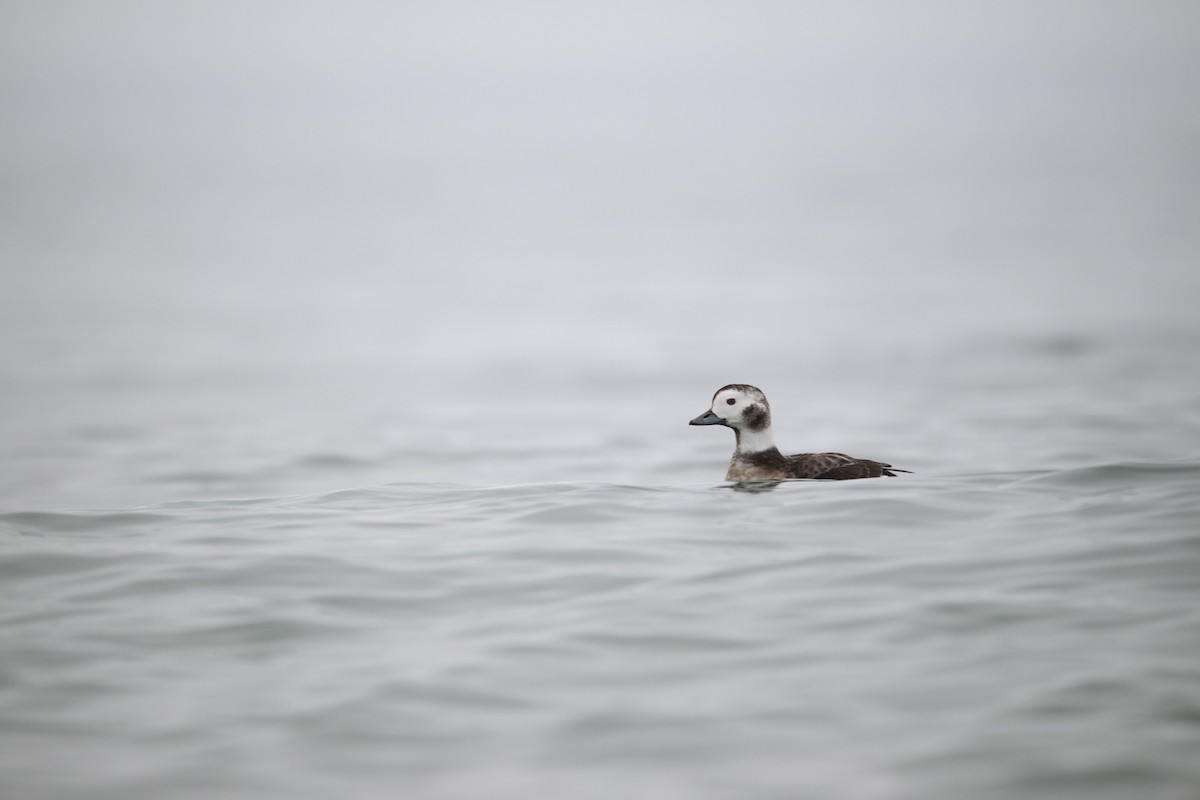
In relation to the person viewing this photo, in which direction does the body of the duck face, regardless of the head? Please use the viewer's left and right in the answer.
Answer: facing to the left of the viewer
